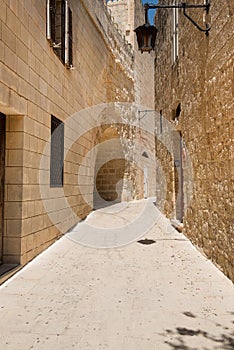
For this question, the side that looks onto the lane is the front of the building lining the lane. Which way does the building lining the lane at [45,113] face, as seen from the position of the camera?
facing to the right of the viewer
